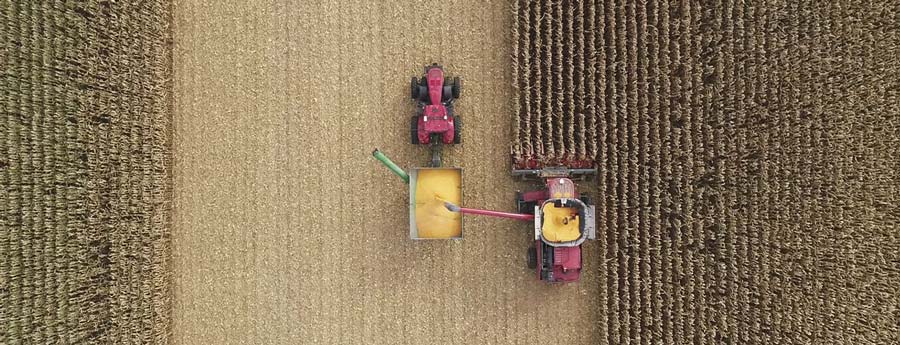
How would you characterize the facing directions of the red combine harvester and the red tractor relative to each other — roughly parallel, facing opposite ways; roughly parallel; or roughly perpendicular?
roughly parallel

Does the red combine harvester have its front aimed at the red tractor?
no

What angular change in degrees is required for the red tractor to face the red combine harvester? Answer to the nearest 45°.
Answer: approximately 90° to its right

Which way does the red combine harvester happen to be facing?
away from the camera

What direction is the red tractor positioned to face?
away from the camera

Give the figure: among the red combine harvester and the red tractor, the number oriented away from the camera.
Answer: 2
